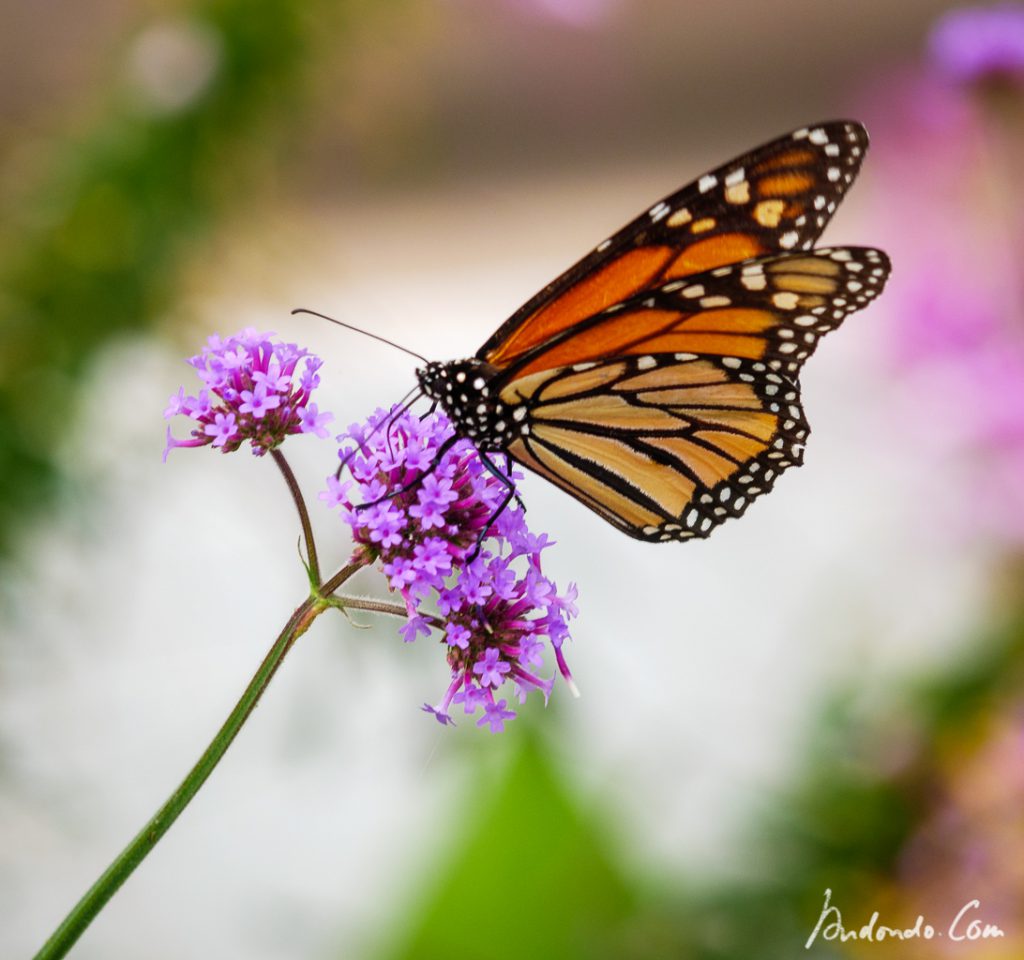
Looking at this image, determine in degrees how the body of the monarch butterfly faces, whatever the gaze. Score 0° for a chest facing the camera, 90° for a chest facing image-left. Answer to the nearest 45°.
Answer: approximately 90°
